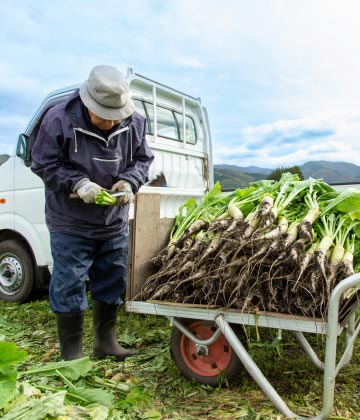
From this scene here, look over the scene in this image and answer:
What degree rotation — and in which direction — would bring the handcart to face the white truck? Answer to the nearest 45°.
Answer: approximately 45° to its right

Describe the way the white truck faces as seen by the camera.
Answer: facing away from the viewer and to the left of the viewer

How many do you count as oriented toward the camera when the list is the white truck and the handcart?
0

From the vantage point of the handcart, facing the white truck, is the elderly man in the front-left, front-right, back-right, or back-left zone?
front-left

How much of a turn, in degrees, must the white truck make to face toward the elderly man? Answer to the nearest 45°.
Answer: approximately 135° to its left

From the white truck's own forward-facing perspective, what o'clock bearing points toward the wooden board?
The wooden board is roughly at 7 o'clock from the white truck.

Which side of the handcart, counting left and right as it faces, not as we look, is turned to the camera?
left

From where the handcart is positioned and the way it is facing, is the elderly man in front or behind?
in front

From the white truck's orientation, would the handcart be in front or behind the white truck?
behind

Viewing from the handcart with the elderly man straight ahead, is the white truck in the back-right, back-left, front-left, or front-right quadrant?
front-right
